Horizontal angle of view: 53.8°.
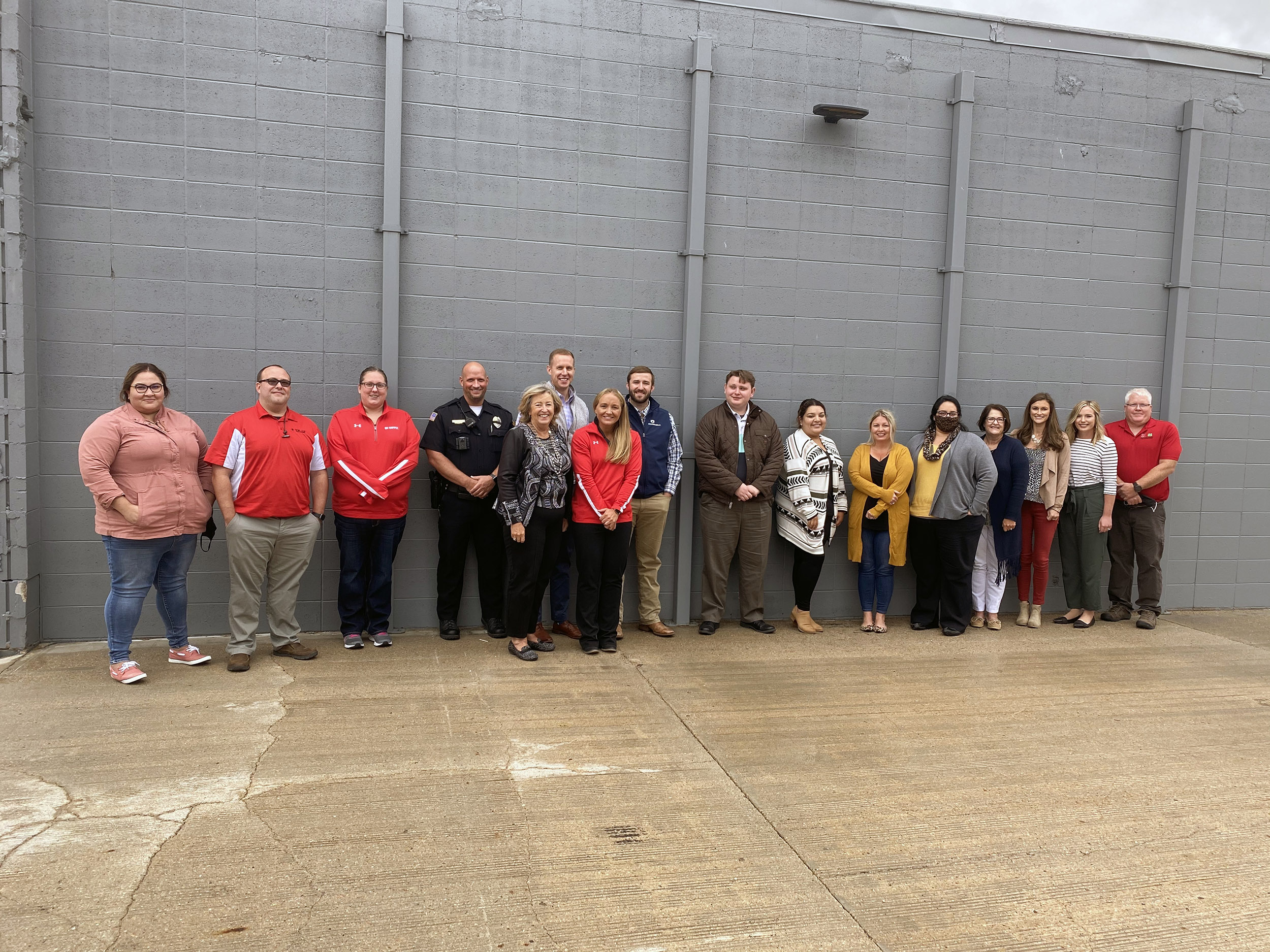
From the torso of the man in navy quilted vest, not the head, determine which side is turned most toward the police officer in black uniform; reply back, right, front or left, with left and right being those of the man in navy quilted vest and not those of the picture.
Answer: right

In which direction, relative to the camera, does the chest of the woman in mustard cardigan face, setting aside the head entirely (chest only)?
toward the camera

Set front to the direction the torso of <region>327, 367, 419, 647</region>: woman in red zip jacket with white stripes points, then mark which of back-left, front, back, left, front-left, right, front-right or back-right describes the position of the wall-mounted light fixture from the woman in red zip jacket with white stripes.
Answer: left

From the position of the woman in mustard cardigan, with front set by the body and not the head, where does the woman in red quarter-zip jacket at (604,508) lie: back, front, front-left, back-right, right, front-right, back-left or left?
front-right

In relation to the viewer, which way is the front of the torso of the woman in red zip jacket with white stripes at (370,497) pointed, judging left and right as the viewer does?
facing the viewer

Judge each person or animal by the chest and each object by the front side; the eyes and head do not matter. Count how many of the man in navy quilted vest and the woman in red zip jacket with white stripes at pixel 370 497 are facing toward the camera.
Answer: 2

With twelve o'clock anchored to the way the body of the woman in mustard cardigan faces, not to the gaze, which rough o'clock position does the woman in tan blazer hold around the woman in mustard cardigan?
The woman in tan blazer is roughly at 8 o'clock from the woman in mustard cardigan.

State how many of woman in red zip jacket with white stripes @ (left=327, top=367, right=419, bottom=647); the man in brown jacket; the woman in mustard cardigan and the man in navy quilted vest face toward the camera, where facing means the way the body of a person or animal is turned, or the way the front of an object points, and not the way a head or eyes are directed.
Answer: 4

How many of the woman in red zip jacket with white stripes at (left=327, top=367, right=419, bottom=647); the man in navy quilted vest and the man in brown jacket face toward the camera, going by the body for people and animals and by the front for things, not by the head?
3

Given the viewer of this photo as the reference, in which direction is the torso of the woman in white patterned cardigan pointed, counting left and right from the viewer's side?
facing the viewer and to the right of the viewer
